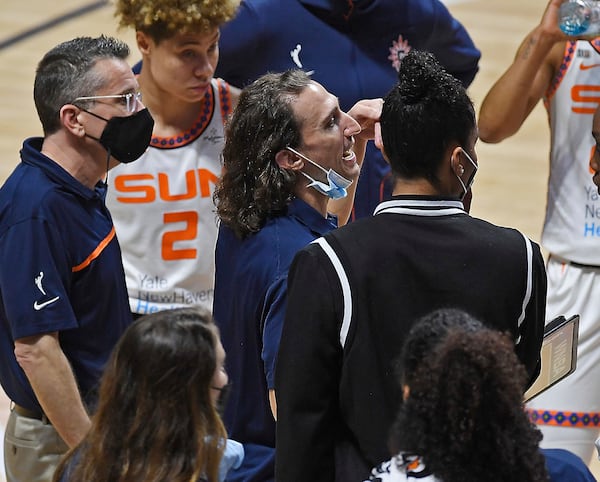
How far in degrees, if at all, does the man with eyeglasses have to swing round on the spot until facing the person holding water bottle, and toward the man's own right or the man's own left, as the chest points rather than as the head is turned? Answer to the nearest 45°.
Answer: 0° — they already face them

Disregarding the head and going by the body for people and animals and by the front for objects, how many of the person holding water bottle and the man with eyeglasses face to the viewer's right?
1

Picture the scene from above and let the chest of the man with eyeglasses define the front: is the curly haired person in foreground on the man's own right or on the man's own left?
on the man's own right

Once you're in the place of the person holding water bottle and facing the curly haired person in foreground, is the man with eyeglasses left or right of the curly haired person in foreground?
right

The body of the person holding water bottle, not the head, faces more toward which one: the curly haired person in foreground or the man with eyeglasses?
the curly haired person in foreground

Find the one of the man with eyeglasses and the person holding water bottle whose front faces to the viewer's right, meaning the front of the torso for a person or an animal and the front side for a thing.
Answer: the man with eyeglasses

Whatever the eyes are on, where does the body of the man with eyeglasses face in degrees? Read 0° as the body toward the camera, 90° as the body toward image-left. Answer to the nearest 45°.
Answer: approximately 270°

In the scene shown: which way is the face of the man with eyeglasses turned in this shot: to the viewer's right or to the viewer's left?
to the viewer's right
